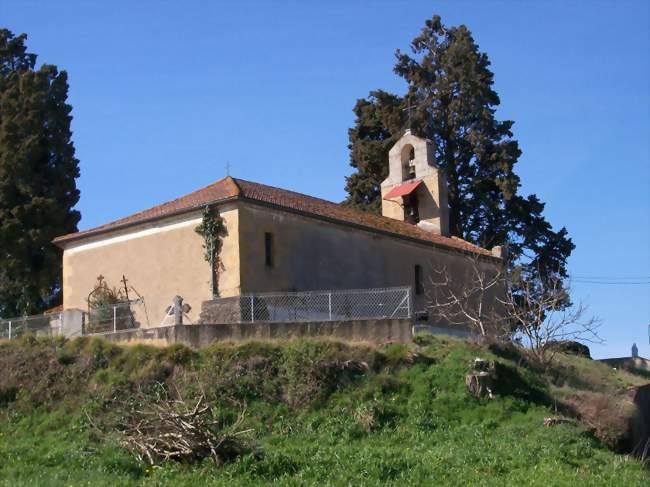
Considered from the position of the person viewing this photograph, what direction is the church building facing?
facing away from the viewer and to the right of the viewer

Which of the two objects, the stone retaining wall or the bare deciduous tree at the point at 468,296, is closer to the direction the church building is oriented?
the bare deciduous tree

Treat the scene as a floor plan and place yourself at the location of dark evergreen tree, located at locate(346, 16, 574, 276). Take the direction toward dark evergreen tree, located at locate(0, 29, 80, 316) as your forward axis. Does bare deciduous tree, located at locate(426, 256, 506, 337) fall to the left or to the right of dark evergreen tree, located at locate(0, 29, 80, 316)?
left

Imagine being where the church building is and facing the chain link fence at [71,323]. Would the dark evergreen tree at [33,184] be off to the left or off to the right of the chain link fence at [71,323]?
right
